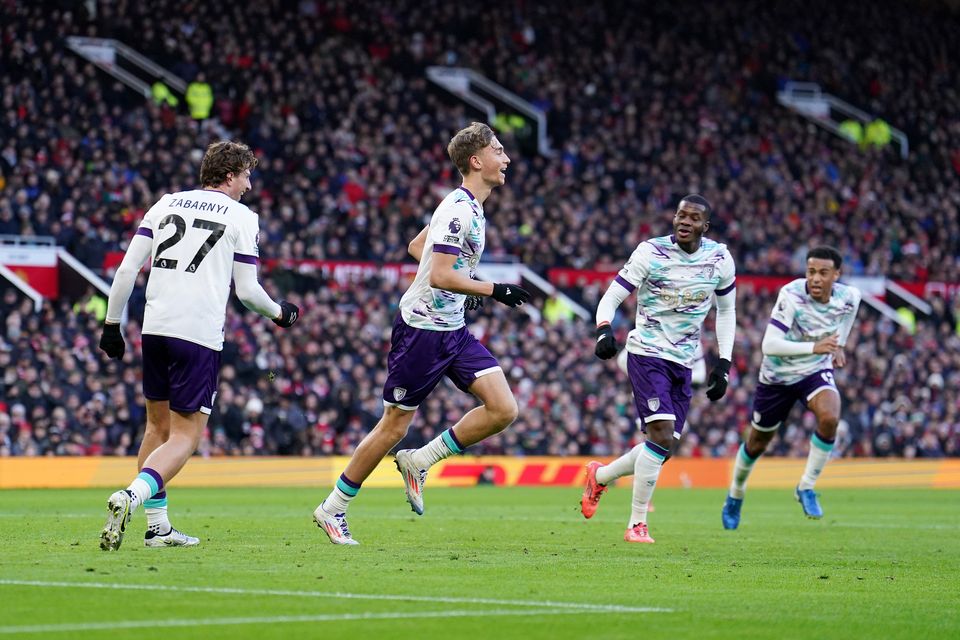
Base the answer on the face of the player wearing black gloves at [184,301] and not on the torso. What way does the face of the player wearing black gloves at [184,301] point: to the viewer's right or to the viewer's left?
to the viewer's right

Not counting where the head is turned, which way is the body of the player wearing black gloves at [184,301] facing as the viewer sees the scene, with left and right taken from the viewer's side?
facing away from the viewer and to the right of the viewer
